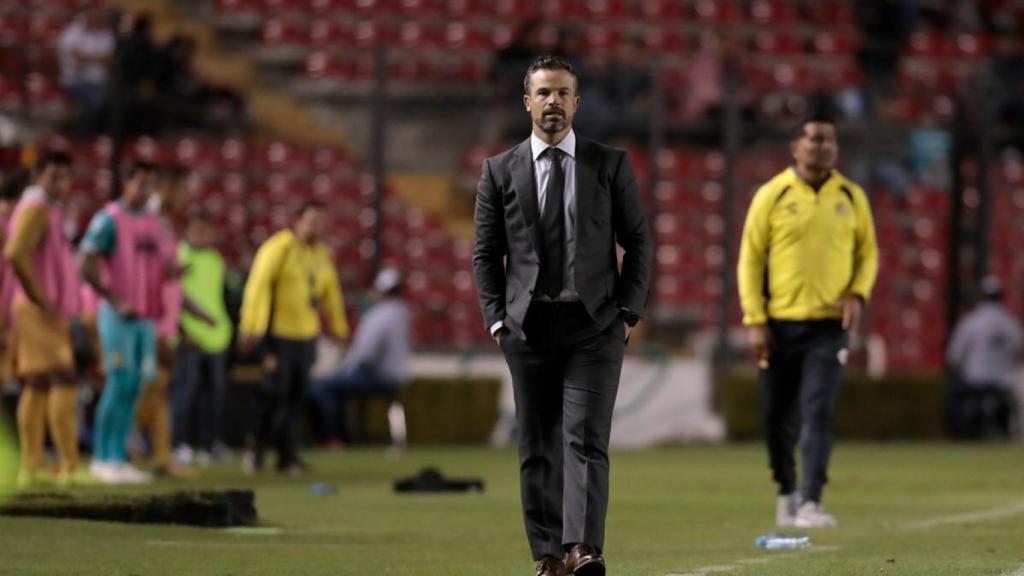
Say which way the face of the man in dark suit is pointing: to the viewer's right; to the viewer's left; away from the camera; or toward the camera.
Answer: toward the camera

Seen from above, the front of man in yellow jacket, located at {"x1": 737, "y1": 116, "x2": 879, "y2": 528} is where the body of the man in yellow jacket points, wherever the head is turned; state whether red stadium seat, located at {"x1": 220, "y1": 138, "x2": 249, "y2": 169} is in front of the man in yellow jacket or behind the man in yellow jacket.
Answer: behind

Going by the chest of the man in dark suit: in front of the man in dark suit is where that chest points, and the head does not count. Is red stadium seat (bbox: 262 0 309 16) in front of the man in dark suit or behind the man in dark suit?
behind

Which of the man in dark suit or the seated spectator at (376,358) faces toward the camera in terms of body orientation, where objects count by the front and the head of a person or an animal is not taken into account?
the man in dark suit

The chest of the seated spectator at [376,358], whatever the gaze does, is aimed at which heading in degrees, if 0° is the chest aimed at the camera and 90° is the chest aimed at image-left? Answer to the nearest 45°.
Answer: approximately 90°

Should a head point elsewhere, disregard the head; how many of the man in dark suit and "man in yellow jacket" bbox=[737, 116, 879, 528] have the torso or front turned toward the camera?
2

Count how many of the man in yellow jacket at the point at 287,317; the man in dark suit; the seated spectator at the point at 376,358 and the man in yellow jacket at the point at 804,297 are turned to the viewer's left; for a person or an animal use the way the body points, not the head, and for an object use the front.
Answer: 1

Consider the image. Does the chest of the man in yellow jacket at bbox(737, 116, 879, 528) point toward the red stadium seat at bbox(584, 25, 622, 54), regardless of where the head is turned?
no

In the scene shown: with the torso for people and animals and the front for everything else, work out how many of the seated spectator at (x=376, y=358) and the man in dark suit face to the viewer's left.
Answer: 1

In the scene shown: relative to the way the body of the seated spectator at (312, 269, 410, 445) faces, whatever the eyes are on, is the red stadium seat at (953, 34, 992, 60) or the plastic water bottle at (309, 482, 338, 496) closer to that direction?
the plastic water bottle

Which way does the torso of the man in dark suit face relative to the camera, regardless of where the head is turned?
toward the camera

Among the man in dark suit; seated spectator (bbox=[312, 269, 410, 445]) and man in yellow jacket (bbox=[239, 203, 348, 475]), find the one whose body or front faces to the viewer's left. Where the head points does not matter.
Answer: the seated spectator

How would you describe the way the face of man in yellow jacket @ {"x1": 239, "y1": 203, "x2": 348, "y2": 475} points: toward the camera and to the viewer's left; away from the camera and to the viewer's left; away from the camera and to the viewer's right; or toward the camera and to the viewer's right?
toward the camera and to the viewer's right

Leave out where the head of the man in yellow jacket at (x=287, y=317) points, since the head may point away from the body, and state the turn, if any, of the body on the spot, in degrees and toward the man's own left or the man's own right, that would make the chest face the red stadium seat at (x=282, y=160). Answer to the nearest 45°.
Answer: approximately 135° to the man's own left

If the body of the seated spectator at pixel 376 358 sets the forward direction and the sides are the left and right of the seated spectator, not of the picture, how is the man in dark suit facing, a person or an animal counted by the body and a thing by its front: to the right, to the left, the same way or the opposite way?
to the left

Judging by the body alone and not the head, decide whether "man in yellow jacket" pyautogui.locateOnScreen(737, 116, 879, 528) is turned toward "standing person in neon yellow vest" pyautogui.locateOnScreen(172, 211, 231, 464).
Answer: no

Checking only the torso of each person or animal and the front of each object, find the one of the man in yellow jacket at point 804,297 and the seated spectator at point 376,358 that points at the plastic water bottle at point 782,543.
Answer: the man in yellow jacket
